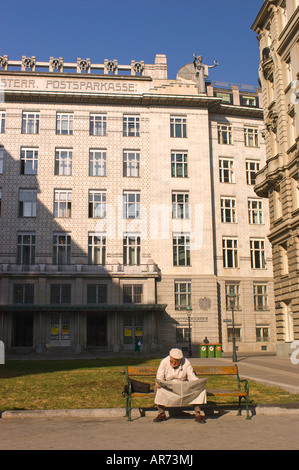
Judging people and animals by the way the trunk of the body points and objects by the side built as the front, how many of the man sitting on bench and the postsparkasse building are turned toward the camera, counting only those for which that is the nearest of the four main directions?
2

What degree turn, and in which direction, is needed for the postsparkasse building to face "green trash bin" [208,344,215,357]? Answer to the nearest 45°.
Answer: approximately 45° to its left

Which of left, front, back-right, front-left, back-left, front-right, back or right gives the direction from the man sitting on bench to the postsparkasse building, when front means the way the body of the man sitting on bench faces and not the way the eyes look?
back

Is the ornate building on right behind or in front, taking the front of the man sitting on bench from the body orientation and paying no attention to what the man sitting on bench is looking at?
behind

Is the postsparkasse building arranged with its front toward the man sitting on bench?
yes

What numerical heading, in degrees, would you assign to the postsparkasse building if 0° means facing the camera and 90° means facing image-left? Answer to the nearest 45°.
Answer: approximately 0°

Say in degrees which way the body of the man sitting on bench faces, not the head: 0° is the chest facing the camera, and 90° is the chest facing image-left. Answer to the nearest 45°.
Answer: approximately 0°

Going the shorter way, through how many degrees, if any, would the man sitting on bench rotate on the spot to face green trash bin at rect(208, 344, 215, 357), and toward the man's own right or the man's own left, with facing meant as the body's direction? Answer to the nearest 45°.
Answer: approximately 180°
